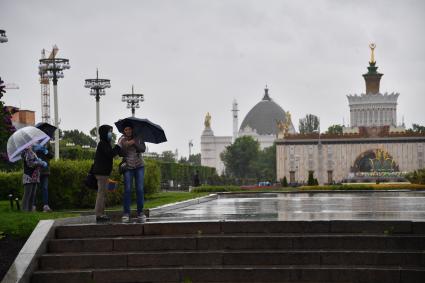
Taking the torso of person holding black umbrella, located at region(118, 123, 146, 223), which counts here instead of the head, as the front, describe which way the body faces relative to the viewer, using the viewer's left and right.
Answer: facing the viewer

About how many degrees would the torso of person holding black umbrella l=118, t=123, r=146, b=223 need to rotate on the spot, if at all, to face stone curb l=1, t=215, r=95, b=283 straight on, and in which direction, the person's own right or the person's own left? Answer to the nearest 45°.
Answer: approximately 45° to the person's own right

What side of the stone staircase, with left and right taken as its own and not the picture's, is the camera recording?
front

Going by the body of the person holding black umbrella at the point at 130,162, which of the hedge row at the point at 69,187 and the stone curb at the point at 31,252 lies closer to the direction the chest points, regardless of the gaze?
the stone curb

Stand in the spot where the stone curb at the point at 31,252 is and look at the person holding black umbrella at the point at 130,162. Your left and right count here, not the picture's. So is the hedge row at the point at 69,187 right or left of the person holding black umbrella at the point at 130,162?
left

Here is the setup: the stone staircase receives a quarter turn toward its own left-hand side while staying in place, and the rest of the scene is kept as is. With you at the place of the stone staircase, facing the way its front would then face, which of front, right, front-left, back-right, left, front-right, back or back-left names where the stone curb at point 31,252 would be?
back
